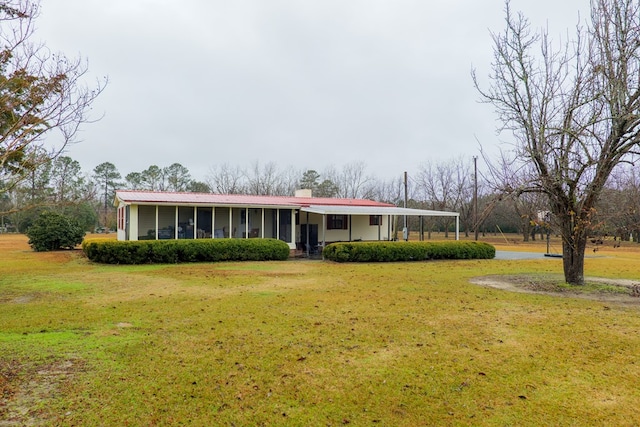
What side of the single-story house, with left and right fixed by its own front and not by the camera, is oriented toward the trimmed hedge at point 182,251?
front

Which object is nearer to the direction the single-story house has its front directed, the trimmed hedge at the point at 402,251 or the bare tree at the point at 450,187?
the trimmed hedge

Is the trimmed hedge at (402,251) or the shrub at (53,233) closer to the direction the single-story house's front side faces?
the trimmed hedge

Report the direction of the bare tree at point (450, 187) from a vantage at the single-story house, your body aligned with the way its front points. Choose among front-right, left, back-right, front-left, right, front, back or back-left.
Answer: back-left

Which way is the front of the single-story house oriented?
toward the camera

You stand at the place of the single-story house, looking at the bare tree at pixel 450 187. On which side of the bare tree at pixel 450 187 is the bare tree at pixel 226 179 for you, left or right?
left

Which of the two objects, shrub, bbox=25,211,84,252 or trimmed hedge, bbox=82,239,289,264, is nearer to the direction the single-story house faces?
the trimmed hedge

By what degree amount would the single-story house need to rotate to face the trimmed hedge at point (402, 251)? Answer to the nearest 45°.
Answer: approximately 90° to its left

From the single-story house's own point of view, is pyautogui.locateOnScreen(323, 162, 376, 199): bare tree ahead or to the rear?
to the rear

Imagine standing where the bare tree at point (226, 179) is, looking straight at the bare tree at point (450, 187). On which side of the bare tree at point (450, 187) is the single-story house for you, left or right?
right

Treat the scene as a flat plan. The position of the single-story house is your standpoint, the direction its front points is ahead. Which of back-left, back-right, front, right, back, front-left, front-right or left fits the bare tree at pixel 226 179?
back

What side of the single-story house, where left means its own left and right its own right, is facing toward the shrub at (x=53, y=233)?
right
